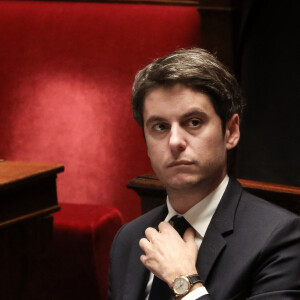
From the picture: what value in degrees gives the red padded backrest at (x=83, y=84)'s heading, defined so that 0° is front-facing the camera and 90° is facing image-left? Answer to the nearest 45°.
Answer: approximately 0°
